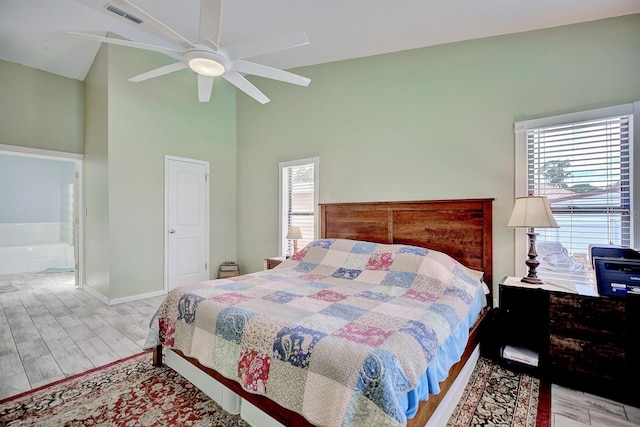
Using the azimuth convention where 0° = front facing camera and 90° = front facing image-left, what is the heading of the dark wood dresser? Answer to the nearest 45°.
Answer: approximately 45°

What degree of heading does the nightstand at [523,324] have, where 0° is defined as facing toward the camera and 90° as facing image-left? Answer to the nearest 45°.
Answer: approximately 45°

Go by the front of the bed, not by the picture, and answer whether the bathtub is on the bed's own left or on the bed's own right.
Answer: on the bed's own right

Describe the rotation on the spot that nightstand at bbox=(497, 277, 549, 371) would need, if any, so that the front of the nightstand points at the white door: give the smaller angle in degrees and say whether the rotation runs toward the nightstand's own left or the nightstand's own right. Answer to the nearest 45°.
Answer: approximately 45° to the nightstand's own right

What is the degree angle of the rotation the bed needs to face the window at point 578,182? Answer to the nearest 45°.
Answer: approximately 135° to its left

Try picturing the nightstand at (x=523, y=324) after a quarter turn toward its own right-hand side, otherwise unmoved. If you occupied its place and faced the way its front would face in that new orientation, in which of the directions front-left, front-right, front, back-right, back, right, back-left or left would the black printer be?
back-right

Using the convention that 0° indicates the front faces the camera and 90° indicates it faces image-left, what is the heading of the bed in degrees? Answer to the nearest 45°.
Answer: approximately 45°
